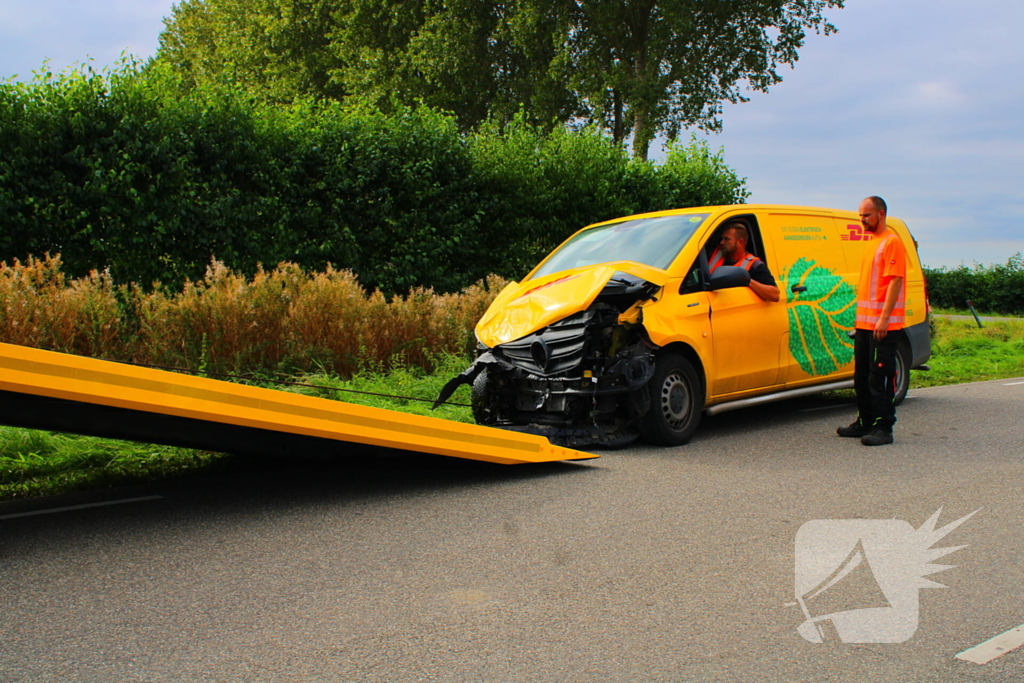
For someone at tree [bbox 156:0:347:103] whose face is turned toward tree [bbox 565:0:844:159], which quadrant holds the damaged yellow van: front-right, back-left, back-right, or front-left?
front-right

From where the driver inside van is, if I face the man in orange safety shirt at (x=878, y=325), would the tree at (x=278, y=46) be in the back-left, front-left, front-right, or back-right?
back-left

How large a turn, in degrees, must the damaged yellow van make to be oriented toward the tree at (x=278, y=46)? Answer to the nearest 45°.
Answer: approximately 90° to its right

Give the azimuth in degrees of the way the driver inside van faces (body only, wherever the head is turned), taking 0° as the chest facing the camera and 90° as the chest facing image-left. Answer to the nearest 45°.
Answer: approximately 45°

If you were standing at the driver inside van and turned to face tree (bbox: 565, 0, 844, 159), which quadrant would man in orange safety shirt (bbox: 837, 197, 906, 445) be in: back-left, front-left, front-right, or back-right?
back-right

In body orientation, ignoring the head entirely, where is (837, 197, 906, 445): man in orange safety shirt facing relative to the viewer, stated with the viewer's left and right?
facing to the left of the viewer

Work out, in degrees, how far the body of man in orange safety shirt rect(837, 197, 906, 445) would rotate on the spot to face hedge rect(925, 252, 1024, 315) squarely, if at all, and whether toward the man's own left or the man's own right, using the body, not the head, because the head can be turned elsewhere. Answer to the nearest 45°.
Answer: approximately 90° to the man's own right

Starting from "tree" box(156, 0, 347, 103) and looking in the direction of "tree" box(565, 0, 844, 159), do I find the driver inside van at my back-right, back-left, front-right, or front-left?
front-right

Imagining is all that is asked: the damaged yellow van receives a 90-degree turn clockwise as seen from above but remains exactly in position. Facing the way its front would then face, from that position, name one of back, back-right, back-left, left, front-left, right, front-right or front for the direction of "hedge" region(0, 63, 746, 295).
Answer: front

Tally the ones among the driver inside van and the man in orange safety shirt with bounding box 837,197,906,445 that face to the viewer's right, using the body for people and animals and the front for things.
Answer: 0

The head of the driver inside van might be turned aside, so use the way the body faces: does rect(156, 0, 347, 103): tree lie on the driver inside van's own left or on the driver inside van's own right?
on the driver inside van's own right

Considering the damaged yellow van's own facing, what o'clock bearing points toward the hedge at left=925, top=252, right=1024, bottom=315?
The hedge is roughly at 5 o'clock from the damaged yellow van.

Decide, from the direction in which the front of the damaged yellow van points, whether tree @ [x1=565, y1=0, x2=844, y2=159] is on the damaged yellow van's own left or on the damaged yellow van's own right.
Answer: on the damaged yellow van's own right

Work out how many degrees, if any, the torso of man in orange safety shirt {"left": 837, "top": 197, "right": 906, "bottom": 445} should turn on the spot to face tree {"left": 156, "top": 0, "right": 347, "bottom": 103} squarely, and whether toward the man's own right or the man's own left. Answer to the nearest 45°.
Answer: approximately 45° to the man's own right
